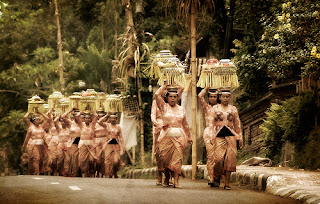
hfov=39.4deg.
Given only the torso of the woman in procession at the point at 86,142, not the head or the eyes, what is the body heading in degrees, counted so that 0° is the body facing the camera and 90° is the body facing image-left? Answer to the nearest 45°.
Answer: approximately 0°

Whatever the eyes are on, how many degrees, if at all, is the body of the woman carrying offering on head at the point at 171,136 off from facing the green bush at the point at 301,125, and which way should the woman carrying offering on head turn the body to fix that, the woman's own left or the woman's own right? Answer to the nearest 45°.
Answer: approximately 135° to the woman's own left

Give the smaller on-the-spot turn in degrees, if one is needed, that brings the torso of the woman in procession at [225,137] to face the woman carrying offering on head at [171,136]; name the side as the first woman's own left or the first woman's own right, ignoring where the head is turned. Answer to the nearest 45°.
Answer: approximately 90° to the first woman's own right

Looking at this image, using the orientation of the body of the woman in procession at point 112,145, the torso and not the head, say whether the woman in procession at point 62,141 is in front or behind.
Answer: behind

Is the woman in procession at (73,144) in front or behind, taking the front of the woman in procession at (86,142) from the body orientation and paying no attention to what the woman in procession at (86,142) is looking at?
behind
